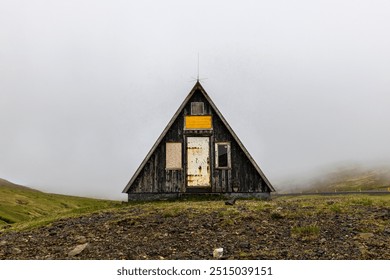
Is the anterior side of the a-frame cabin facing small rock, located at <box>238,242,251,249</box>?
yes

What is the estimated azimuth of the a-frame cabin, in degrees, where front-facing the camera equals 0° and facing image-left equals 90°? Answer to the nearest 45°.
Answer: approximately 0°

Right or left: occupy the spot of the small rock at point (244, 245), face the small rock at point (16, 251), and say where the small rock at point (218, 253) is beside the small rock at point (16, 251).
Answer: left

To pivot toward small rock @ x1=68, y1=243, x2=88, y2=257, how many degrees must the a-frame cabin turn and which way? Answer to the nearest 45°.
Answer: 0° — it already faces it

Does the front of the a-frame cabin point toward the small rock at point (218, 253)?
yes
